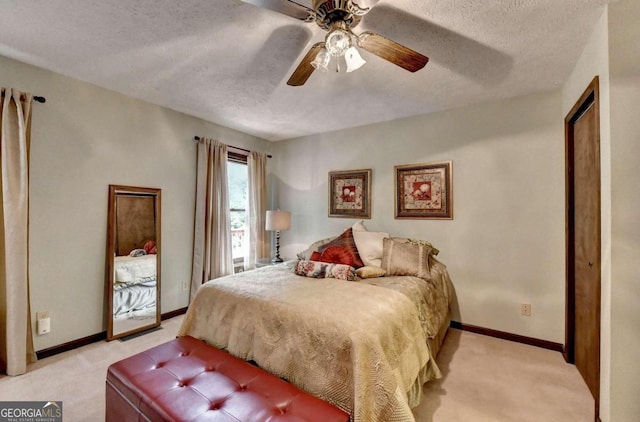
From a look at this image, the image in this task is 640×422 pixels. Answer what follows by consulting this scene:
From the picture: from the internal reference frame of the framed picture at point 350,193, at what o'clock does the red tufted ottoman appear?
The red tufted ottoman is roughly at 11 o'clock from the framed picture.

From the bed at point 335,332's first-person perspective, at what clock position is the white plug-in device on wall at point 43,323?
The white plug-in device on wall is roughly at 2 o'clock from the bed.

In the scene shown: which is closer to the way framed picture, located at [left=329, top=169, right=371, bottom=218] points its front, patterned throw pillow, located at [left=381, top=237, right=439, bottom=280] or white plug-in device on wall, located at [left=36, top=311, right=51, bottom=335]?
the white plug-in device on wall

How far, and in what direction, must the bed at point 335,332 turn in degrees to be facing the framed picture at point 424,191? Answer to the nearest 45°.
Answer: approximately 180°

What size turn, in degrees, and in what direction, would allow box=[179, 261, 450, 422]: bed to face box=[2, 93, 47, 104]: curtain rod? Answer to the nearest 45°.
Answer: approximately 45° to its right

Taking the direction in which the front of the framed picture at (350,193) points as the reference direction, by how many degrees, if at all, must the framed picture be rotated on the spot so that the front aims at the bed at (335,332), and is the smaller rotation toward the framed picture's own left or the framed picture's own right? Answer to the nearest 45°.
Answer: approximately 45° to the framed picture's own left

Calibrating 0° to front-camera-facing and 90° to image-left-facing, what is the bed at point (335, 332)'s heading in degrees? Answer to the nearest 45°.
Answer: approximately 45°
